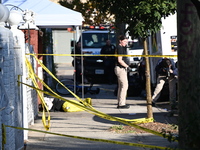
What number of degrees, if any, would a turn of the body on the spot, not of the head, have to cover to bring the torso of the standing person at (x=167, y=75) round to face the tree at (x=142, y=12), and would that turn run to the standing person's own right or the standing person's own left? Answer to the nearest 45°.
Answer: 0° — they already face it
